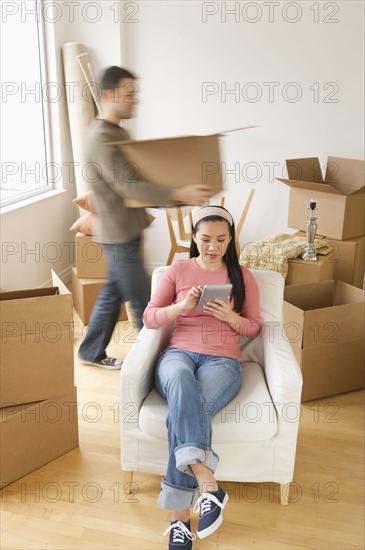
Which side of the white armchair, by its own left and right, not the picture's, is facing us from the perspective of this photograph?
front

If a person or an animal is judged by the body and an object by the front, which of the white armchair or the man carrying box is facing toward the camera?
the white armchair

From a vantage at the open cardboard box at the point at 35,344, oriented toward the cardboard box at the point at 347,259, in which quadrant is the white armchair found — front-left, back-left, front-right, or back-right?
front-right

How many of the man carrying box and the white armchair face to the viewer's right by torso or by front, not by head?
1

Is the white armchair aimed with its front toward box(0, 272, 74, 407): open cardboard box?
no

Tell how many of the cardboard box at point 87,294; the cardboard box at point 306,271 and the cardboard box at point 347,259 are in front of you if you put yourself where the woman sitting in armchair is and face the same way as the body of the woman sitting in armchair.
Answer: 0

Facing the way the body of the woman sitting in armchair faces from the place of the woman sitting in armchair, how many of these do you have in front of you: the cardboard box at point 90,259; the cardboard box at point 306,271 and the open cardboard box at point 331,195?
0

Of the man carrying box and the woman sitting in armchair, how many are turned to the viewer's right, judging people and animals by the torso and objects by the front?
1

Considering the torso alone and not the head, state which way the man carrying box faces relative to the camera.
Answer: to the viewer's right

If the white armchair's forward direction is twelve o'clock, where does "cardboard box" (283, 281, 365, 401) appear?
The cardboard box is roughly at 7 o'clock from the white armchair.

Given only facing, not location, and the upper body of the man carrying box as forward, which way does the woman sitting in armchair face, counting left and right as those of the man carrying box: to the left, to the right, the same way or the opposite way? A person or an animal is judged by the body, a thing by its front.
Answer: to the right

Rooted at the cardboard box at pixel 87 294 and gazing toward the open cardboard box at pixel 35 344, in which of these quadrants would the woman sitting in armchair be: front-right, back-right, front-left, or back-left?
front-left

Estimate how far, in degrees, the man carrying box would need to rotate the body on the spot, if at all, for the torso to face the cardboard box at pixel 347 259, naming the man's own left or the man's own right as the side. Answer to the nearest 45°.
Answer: approximately 45° to the man's own left

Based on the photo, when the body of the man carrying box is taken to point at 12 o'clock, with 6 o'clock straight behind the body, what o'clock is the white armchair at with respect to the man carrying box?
The white armchair is roughly at 2 o'clock from the man carrying box.

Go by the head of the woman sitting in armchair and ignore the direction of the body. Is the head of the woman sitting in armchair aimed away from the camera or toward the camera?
toward the camera

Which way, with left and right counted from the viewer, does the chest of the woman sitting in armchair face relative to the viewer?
facing the viewer
